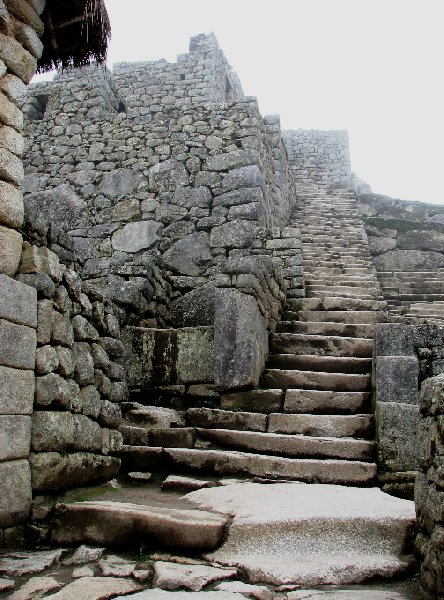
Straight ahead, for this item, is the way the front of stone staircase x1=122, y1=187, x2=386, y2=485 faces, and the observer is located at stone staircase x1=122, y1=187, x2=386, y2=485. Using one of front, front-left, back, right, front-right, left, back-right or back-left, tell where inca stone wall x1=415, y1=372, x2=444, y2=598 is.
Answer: front

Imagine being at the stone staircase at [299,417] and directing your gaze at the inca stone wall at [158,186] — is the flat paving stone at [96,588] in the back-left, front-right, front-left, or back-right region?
back-left

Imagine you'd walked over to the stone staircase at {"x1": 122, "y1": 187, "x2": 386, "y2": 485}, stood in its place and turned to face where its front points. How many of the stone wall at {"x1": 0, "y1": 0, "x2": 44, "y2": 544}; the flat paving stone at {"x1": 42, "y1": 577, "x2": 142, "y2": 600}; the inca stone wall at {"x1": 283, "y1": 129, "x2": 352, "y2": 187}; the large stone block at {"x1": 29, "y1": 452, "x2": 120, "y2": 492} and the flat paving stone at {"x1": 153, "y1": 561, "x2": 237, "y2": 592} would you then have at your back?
1

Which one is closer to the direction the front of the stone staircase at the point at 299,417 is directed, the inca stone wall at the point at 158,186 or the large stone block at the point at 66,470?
the large stone block

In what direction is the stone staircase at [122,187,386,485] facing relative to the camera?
toward the camera

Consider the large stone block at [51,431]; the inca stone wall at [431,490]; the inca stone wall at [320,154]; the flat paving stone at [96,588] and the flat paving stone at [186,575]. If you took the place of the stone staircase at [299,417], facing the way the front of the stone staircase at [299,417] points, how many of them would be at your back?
1

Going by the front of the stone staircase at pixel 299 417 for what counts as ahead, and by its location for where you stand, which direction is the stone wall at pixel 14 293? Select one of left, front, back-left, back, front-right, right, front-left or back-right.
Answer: front-right

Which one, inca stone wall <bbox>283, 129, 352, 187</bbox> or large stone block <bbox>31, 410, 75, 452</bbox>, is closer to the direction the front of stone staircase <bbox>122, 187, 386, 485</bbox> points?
the large stone block

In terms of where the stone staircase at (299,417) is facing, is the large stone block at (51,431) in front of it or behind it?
in front

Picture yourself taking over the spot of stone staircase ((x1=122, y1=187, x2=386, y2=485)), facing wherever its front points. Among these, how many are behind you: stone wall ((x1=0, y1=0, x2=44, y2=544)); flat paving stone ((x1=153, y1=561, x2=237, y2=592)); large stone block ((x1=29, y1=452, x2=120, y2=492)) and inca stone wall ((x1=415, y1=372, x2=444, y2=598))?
0

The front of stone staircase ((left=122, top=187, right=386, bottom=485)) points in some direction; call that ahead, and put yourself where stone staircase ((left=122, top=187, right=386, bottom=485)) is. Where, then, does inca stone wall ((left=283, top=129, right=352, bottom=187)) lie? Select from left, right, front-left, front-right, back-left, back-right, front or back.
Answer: back

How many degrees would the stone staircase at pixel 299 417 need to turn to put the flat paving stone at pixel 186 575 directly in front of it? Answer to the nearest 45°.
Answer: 0° — it already faces it

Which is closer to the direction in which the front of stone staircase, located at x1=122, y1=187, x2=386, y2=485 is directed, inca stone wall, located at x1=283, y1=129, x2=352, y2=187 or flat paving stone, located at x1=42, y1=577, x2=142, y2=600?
the flat paving stone

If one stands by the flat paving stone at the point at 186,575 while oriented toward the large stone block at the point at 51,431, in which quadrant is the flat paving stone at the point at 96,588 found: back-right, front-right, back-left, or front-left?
front-left

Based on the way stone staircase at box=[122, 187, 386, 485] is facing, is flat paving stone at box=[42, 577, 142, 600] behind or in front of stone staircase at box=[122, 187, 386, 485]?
in front
